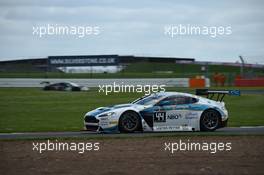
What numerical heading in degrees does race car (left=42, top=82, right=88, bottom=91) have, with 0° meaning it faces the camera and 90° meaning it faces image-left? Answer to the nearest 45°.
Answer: approximately 270°

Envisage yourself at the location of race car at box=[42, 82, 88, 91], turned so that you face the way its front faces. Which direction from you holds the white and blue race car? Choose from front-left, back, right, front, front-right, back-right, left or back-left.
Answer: right
